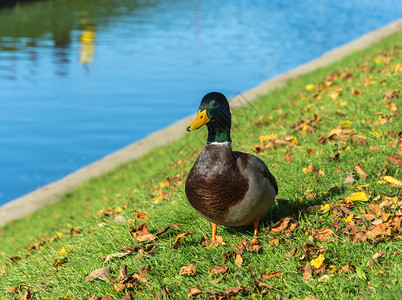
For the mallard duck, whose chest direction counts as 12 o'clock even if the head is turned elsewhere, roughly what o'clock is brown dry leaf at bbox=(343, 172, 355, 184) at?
The brown dry leaf is roughly at 6 o'clock from the mallard duck.

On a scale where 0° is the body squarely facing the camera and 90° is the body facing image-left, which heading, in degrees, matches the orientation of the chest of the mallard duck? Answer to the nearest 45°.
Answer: approximately 45°

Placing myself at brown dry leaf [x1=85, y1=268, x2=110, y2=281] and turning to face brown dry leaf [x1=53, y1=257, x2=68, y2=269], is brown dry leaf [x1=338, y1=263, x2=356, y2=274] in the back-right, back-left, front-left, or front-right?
back-right

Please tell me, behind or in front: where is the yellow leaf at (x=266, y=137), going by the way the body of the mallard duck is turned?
behind

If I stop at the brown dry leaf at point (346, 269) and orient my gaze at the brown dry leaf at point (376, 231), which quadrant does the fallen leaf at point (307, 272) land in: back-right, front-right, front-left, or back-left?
back-left

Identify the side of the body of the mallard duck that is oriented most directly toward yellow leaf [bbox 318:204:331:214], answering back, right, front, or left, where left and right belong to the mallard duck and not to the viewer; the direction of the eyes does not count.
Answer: back

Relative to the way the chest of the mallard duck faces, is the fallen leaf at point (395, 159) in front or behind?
behind

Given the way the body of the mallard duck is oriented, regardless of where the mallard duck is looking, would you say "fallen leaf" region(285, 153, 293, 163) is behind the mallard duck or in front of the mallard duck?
behind

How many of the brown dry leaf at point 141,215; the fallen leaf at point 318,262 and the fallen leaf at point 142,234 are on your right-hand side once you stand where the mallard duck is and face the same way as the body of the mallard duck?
2

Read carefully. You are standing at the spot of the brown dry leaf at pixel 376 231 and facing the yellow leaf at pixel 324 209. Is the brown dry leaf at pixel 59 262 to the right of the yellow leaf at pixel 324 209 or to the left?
left
